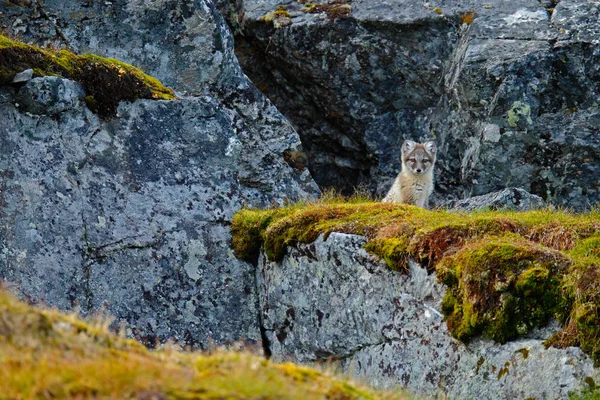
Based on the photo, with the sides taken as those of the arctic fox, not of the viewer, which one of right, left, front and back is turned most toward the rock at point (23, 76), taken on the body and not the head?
right

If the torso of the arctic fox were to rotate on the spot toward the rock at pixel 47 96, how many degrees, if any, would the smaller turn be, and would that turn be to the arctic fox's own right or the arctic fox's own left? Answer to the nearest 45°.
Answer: approximately 90° to the arctic fox's own right

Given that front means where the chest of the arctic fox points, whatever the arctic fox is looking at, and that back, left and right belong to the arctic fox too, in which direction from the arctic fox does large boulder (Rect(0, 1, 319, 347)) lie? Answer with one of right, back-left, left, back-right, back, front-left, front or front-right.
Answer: right

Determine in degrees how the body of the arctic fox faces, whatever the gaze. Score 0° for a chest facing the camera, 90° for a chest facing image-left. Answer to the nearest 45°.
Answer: approximately 315°

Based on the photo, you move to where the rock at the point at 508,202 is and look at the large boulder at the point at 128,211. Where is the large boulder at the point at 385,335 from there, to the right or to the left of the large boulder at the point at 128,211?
left
